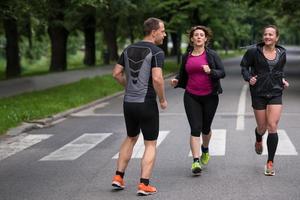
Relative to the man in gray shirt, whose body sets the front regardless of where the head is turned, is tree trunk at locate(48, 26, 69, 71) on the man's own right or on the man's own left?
on the man's own left

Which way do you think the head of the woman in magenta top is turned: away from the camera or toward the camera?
toward the camera

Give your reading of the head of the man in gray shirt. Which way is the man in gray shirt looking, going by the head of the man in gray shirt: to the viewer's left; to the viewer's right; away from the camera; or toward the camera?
to the viewer's right

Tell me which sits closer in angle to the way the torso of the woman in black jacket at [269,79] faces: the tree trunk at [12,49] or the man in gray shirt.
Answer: the man in gray shirt

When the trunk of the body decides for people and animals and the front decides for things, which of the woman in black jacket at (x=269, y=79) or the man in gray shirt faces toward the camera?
the woman in black jacket

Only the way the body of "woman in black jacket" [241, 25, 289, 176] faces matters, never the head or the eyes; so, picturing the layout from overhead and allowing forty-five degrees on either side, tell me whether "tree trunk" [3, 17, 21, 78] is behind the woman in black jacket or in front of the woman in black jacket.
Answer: behind

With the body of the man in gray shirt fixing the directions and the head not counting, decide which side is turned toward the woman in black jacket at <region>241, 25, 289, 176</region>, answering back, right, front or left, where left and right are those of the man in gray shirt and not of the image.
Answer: front

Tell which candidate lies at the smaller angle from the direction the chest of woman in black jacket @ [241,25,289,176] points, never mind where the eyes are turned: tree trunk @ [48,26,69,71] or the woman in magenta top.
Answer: the woman in magenta top

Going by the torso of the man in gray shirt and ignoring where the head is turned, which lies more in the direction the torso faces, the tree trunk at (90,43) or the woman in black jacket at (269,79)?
the woman in black jacket

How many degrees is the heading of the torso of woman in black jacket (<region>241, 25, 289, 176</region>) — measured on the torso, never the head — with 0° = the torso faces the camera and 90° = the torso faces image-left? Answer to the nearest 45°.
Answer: approximately 0°

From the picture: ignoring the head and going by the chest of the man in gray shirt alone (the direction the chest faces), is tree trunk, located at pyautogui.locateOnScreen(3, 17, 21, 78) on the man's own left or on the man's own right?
on the man's own left

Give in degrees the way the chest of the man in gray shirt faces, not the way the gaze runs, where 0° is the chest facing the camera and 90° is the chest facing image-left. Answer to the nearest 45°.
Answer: approximately 225°

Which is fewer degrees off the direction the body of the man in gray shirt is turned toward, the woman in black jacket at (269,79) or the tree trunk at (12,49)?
the woman in black jacket

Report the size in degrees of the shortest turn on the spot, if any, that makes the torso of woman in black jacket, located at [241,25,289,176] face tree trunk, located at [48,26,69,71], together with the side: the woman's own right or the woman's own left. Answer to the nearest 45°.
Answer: approximately 135° to the woman's own right

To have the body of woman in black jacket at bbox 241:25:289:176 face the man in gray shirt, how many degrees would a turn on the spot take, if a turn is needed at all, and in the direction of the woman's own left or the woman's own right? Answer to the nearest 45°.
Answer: approximately 45° to the woman's own right

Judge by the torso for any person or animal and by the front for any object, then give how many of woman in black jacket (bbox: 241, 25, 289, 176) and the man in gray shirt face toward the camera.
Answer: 1

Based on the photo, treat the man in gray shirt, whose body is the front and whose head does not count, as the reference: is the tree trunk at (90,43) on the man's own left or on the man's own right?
on the man's own left
